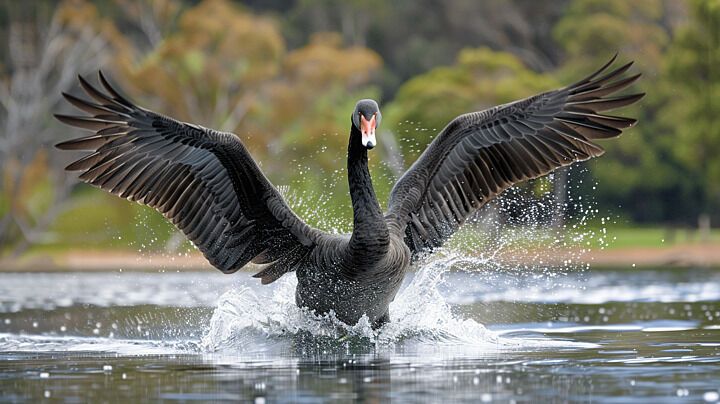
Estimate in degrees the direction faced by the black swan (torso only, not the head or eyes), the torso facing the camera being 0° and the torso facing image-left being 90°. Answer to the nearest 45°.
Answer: approximately 0°

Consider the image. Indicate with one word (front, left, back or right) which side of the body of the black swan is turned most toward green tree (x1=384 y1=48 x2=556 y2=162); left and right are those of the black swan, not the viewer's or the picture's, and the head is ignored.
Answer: back
